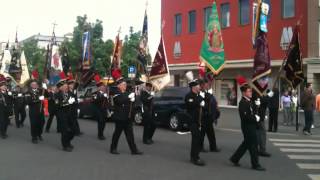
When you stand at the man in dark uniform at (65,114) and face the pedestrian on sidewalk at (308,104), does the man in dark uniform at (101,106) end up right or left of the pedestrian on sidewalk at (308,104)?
left

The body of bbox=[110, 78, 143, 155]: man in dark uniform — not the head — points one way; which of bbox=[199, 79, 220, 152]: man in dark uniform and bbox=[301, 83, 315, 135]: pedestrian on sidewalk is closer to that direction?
the man in dark uniform
